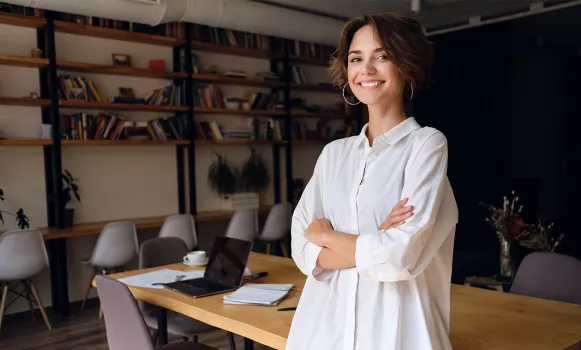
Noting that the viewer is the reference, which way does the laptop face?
facing the viewer and to the left of the viewer

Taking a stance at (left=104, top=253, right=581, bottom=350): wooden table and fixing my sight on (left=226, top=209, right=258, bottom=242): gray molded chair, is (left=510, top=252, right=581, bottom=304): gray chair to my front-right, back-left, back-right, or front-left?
front-right

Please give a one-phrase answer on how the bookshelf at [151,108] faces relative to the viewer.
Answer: facing the viewer and to the right of the viewer

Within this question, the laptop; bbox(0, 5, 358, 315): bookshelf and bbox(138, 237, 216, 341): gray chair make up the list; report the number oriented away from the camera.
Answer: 0

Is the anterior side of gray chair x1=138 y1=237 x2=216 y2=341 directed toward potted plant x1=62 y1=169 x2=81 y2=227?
no

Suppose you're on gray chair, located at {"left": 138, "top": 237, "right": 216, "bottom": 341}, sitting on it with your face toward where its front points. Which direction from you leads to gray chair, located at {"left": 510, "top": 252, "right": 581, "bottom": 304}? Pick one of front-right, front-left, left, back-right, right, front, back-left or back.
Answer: front

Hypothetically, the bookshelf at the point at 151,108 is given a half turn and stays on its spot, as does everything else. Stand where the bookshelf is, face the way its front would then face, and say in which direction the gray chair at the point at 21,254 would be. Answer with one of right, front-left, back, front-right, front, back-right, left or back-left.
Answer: left

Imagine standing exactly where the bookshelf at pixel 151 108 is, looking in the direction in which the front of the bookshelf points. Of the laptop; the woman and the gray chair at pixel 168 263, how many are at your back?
0

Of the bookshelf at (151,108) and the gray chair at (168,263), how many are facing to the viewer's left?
0

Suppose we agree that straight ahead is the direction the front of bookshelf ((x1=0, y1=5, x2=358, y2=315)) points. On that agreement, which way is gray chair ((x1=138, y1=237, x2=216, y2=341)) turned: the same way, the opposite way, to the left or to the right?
the same way
